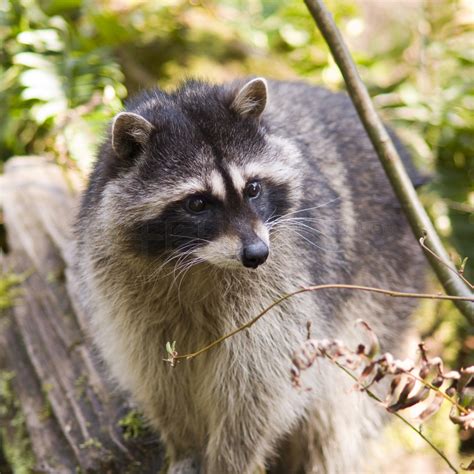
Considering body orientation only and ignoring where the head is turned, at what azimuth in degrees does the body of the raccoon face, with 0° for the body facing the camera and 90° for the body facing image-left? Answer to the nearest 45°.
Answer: approximately 45°
